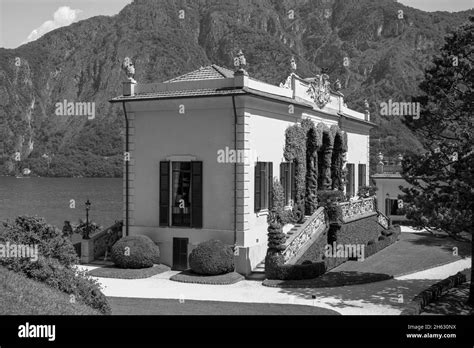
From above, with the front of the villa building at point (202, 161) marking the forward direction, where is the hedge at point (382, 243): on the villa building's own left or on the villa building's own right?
on the villa building's own left

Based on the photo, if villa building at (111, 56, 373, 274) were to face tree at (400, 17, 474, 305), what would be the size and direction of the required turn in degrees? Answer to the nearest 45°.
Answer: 0° — it already faces it

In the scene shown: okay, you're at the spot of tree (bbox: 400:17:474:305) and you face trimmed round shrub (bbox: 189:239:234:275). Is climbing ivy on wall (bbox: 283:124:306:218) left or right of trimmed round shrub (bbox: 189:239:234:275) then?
right

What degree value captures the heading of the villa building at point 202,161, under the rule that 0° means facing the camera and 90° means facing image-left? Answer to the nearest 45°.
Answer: approximately 315°

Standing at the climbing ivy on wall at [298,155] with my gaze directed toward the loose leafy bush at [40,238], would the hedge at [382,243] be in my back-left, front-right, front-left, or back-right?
back-left
